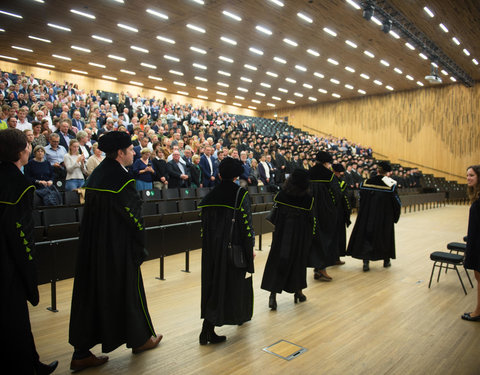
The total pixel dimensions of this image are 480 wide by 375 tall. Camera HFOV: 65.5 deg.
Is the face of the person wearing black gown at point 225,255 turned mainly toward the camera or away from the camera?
away from the camera

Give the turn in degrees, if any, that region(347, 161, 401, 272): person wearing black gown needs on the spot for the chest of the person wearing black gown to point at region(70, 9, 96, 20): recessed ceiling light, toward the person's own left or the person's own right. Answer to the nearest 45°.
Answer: approximately 135° to the person's own left

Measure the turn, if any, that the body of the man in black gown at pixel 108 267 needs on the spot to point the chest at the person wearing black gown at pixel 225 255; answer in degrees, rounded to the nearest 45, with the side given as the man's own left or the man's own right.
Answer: approximately 45° to the man's own right

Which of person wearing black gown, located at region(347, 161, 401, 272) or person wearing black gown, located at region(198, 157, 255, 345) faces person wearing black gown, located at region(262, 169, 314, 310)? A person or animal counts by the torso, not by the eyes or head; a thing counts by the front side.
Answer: person wearing black gown, located at region(198, 157, 255, 345)

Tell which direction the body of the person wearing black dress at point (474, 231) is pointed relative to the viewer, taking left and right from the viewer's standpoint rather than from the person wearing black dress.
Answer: facing to the left of the viewer

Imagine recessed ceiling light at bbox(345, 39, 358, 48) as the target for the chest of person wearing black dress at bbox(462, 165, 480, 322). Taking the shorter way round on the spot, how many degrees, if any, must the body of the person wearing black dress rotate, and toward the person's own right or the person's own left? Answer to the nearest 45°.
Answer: approximately 90° to the person's own right

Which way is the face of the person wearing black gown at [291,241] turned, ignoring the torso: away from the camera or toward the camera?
away from the camera

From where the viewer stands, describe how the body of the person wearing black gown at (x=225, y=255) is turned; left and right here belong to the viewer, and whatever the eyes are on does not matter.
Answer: facing away from the viewer and to the right of the viewer

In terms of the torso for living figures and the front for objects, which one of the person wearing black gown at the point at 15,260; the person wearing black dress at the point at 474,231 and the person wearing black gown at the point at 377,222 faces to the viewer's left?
the person wearing black dress at the point at 474,231

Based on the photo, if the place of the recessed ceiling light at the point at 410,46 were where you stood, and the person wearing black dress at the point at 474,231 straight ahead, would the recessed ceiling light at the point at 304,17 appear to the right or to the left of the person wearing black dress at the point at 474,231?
right

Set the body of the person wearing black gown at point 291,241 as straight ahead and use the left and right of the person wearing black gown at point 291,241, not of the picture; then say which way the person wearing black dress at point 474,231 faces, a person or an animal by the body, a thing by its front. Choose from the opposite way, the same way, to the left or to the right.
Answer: to the left

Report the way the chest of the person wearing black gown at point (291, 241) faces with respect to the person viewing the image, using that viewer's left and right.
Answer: facing away from the viewer and to the right of the viewer
